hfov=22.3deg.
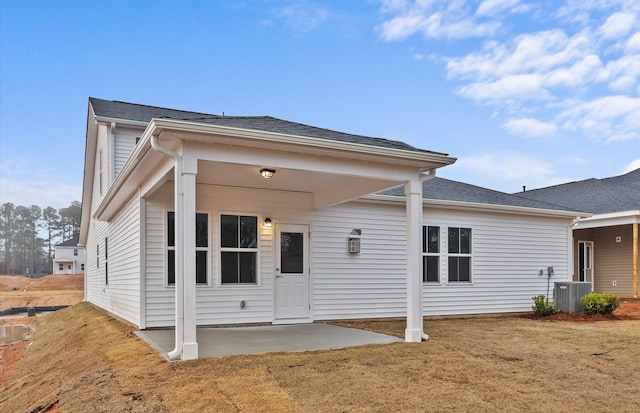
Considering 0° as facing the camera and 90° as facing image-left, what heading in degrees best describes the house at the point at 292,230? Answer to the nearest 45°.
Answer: approximately 135°

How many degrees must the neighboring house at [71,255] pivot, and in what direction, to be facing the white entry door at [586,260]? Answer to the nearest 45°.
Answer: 0° — it already faces it

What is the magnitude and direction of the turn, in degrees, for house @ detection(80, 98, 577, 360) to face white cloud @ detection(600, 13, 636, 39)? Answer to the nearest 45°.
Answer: approximately 90° to its right

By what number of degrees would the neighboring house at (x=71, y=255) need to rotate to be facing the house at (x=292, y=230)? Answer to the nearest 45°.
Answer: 0° — it already faces it

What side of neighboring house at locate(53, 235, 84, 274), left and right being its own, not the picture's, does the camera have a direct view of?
front

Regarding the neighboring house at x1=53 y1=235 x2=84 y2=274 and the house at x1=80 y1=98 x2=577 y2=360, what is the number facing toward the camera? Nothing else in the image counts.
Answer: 1

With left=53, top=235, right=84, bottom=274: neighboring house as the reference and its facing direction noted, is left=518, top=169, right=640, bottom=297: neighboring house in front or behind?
in front
